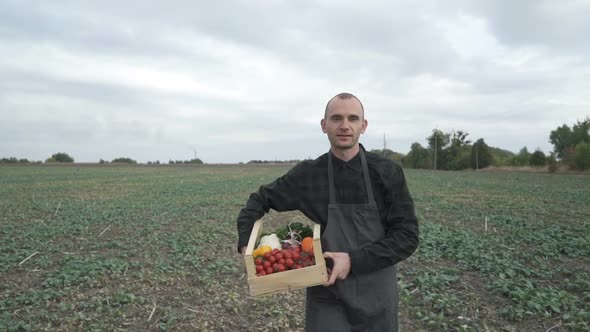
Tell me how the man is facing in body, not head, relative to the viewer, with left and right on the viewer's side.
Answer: facing the viewer
